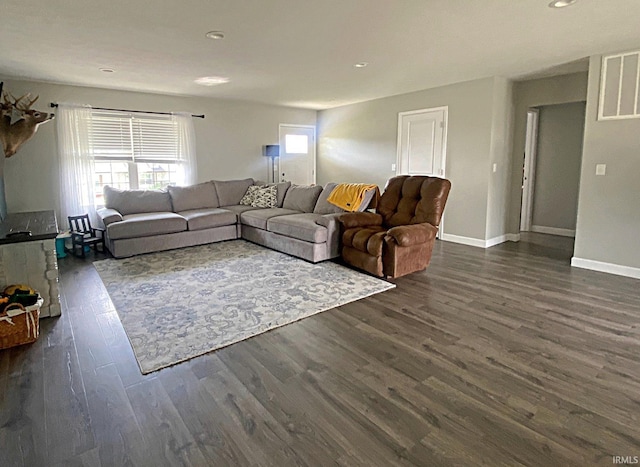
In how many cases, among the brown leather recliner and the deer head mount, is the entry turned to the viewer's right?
1

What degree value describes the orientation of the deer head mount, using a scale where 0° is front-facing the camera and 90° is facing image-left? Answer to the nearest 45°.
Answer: approximately 270°

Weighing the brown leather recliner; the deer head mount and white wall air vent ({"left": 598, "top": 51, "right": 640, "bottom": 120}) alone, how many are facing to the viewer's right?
1

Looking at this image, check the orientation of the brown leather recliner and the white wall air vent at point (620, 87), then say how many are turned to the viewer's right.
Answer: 0

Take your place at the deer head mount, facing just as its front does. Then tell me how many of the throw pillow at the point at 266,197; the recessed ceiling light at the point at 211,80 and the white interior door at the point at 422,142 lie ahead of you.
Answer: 3

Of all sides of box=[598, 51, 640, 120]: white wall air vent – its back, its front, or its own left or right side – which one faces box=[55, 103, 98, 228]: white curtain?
right

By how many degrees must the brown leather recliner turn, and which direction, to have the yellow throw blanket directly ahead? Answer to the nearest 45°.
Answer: approximately 90° to its right

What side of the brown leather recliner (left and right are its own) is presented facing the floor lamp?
right

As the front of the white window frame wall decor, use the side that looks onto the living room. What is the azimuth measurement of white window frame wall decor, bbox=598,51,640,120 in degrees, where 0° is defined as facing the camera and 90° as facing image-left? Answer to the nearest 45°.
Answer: approximately 45°

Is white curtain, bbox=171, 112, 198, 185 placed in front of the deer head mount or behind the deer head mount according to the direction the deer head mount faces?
in front
